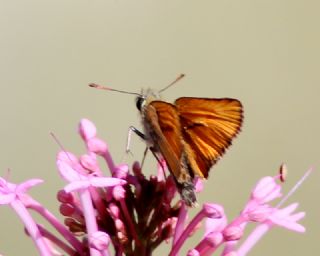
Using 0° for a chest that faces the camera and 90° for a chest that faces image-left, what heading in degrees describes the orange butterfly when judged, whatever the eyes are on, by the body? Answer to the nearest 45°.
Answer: approximately 135°
